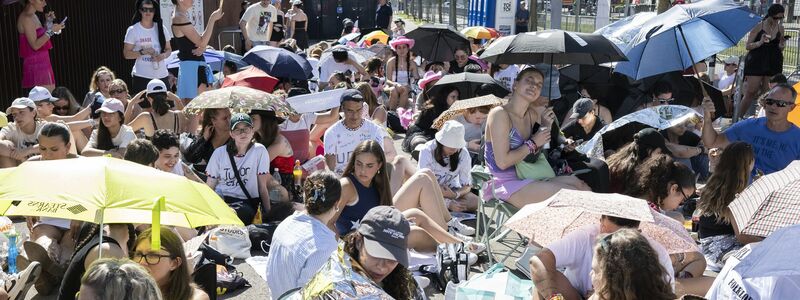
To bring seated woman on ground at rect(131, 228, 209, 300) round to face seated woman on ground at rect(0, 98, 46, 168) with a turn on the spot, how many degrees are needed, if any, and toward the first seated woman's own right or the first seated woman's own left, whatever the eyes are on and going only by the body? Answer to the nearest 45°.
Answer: approximately 135° to the first seated woman's own right

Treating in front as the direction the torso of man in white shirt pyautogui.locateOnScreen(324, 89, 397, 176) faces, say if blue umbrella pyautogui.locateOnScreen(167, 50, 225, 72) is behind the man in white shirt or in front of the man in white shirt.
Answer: behind

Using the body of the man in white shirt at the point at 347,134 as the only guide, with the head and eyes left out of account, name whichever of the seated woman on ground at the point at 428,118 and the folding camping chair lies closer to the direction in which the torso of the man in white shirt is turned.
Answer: the folding camping chair
